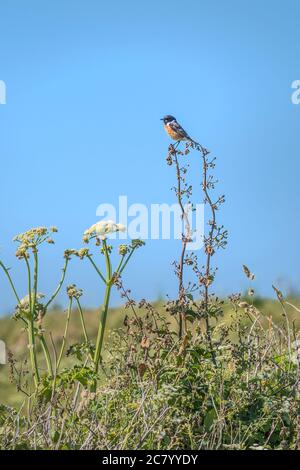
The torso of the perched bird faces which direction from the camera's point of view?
to the viewer's left
